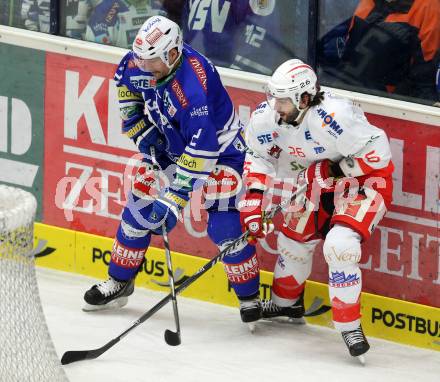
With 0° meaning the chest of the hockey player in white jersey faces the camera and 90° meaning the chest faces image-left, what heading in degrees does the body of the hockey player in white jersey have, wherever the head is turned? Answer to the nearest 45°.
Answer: approximately 45°

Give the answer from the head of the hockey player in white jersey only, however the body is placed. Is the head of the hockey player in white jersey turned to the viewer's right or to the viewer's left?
to the viewer's left
